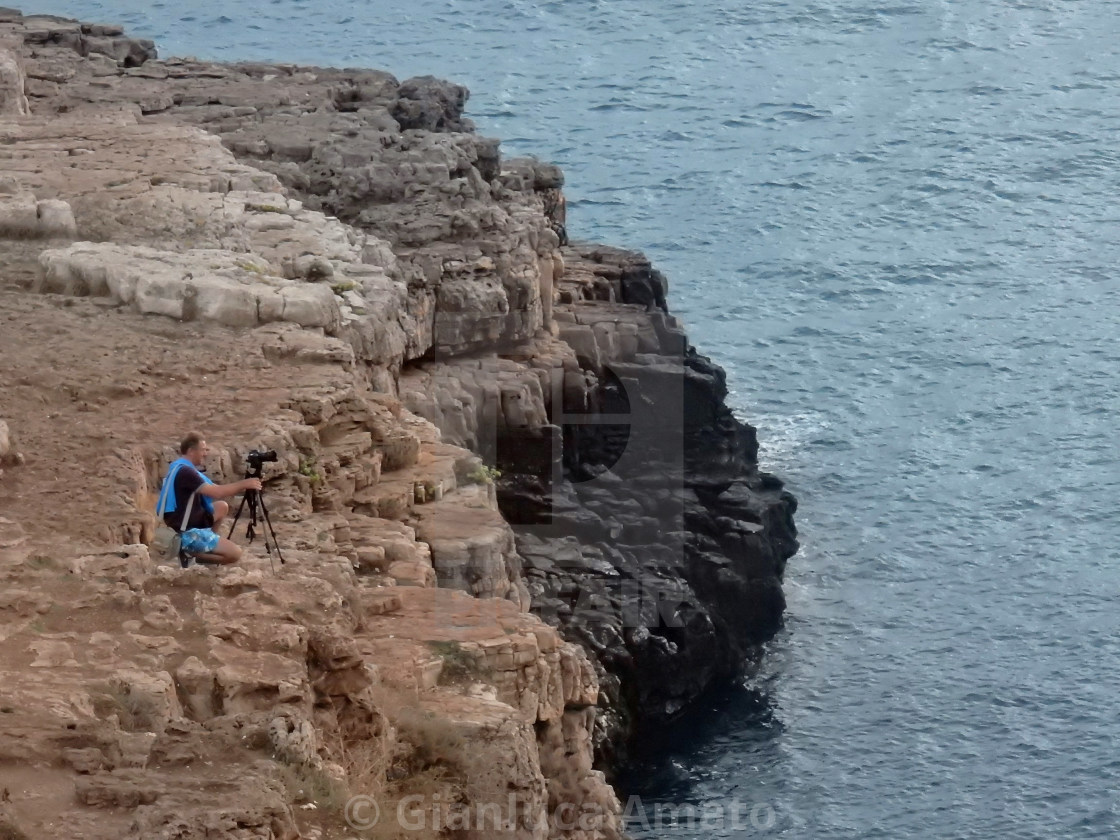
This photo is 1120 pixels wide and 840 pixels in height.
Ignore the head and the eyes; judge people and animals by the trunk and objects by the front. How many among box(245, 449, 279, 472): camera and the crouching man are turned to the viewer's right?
2

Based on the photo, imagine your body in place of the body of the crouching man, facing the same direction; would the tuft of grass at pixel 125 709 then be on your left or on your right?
on your right

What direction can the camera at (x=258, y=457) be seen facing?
to the viewer's right

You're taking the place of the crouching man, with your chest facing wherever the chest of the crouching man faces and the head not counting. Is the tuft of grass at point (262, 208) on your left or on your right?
on your left

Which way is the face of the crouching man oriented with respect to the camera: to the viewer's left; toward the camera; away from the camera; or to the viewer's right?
to the viewer's right

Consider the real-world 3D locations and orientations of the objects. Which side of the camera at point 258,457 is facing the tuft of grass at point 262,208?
left

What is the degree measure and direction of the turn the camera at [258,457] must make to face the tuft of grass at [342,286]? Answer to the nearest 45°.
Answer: approximately 90° to its left

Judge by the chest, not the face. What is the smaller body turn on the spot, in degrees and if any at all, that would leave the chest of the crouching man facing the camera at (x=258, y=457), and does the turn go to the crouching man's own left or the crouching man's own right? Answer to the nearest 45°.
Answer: approximately 45° to the crouching man's own left

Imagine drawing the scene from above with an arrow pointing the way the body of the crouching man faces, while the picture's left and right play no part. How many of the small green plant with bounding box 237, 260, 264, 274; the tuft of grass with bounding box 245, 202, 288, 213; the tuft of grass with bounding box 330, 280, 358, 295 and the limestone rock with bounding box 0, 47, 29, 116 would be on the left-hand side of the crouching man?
4

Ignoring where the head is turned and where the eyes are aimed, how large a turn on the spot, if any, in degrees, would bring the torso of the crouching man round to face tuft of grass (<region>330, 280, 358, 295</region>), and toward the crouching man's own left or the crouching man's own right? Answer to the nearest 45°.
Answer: approximately 90° to the crouching man's own left

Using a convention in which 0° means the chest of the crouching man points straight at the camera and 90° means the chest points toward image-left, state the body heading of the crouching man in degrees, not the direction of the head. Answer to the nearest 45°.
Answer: approximately 270°

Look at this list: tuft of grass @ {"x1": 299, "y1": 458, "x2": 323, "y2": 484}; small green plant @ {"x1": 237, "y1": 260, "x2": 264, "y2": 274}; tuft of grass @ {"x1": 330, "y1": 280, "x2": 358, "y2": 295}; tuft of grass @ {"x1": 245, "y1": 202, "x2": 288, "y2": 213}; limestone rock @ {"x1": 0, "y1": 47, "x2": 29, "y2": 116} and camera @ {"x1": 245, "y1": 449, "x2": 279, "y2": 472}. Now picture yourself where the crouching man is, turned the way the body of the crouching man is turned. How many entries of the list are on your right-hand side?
0

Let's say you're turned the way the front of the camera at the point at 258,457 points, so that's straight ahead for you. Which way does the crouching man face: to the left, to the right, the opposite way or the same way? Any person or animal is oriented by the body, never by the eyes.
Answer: the same way

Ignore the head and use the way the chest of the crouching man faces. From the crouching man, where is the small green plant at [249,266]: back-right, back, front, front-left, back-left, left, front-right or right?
left

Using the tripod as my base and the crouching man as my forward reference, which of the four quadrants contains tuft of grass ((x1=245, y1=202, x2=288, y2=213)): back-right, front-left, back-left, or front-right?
back-right

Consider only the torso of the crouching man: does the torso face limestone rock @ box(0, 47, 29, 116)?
no

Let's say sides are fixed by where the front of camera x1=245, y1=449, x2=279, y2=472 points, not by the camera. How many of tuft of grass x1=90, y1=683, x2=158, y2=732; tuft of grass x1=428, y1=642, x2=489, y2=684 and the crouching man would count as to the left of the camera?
0

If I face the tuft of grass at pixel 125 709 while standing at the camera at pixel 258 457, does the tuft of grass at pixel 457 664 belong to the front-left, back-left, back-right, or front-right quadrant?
front-left

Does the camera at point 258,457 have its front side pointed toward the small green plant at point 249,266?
no
